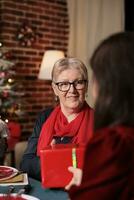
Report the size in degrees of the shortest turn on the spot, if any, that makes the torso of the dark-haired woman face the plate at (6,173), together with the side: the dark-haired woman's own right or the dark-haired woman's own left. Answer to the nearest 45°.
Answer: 0° — they already face it

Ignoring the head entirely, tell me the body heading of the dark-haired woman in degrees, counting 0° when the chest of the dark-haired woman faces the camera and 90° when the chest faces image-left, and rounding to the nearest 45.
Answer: approximately 135°

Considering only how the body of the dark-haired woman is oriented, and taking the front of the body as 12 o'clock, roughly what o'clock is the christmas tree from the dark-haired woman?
The christmas tree is roughly at 1 o'clock from the dark-haired woman.

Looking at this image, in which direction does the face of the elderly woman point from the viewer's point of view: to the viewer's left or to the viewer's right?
to the viewer's right

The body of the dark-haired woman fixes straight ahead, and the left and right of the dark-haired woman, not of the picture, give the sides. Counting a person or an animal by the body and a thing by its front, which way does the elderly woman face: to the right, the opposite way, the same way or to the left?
the opposite way

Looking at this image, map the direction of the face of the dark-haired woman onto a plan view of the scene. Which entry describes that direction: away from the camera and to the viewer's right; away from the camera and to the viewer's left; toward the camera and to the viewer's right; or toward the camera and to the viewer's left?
away from the camera and to the viewer's left

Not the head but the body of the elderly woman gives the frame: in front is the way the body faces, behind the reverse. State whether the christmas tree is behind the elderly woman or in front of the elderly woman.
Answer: behind

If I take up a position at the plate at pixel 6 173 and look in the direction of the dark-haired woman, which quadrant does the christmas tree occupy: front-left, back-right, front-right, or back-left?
back-left

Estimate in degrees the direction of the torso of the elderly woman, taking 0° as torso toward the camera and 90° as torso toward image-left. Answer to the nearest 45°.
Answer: approximately 315°
